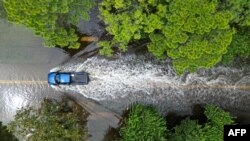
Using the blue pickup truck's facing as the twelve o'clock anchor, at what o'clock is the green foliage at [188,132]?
The green foliage is roughly at 7 o'clock from the blue pickup truck.

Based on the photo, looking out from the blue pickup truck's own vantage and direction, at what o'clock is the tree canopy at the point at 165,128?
The tree canopy is roughly at 7 o'clock from the blue pickup truck.

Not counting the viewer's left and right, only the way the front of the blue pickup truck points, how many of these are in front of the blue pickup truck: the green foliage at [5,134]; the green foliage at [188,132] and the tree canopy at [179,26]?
1

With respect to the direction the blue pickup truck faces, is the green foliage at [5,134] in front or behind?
in front

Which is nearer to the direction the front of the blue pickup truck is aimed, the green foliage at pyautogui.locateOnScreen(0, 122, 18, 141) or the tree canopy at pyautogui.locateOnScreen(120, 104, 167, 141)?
the green foliage

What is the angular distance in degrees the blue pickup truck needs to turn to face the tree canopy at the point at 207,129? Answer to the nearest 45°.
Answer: approximately 135° to its left

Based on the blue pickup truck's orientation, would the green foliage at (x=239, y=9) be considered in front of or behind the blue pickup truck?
behind

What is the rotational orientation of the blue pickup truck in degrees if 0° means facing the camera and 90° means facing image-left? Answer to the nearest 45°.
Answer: approximately 90°
